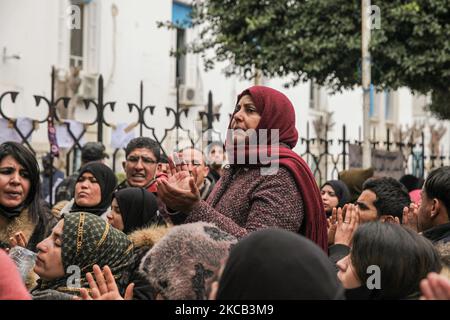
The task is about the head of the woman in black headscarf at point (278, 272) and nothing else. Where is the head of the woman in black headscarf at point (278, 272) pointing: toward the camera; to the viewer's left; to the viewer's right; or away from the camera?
away from the camera

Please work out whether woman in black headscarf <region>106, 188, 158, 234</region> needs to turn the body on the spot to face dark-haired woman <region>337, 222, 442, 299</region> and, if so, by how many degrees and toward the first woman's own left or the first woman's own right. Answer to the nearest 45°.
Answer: approximately 135° to the first woman's own left

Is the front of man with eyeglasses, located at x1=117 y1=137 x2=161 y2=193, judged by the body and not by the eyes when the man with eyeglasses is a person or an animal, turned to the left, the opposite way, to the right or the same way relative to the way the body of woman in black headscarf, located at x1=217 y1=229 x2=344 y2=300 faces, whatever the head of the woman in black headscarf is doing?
the opposite way

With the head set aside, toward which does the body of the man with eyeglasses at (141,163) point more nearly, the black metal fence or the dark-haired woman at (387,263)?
the dark-haired woman

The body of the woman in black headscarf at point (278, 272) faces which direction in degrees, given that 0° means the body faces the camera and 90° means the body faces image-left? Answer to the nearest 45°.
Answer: approximately 180°

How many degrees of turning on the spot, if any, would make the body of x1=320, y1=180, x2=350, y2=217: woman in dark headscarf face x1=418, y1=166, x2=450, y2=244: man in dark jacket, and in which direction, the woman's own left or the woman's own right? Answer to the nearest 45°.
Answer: approximately 45° to the woman's own left

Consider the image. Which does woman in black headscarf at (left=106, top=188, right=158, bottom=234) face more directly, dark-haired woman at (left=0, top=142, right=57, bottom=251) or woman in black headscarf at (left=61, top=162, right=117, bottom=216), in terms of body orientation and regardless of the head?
the dark-haired woman

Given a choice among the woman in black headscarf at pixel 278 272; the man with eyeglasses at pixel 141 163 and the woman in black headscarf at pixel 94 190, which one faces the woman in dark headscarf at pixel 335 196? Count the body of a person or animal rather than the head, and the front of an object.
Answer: the woman in black headscarf at pixel 278 272

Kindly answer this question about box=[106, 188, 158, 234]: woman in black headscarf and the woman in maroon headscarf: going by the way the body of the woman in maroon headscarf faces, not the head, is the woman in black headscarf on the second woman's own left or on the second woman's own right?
on the second woman's own right

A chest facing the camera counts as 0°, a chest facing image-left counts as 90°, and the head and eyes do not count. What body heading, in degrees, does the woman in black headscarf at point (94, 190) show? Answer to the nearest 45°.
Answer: approximately 45°

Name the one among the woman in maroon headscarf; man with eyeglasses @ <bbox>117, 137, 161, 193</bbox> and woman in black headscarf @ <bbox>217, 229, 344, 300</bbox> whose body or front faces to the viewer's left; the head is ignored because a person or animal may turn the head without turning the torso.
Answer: the woman in maroon headscarf

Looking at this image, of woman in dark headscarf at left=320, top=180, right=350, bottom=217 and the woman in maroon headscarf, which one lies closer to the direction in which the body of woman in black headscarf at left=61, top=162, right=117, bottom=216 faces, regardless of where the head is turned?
the woman in maroon headscarf
